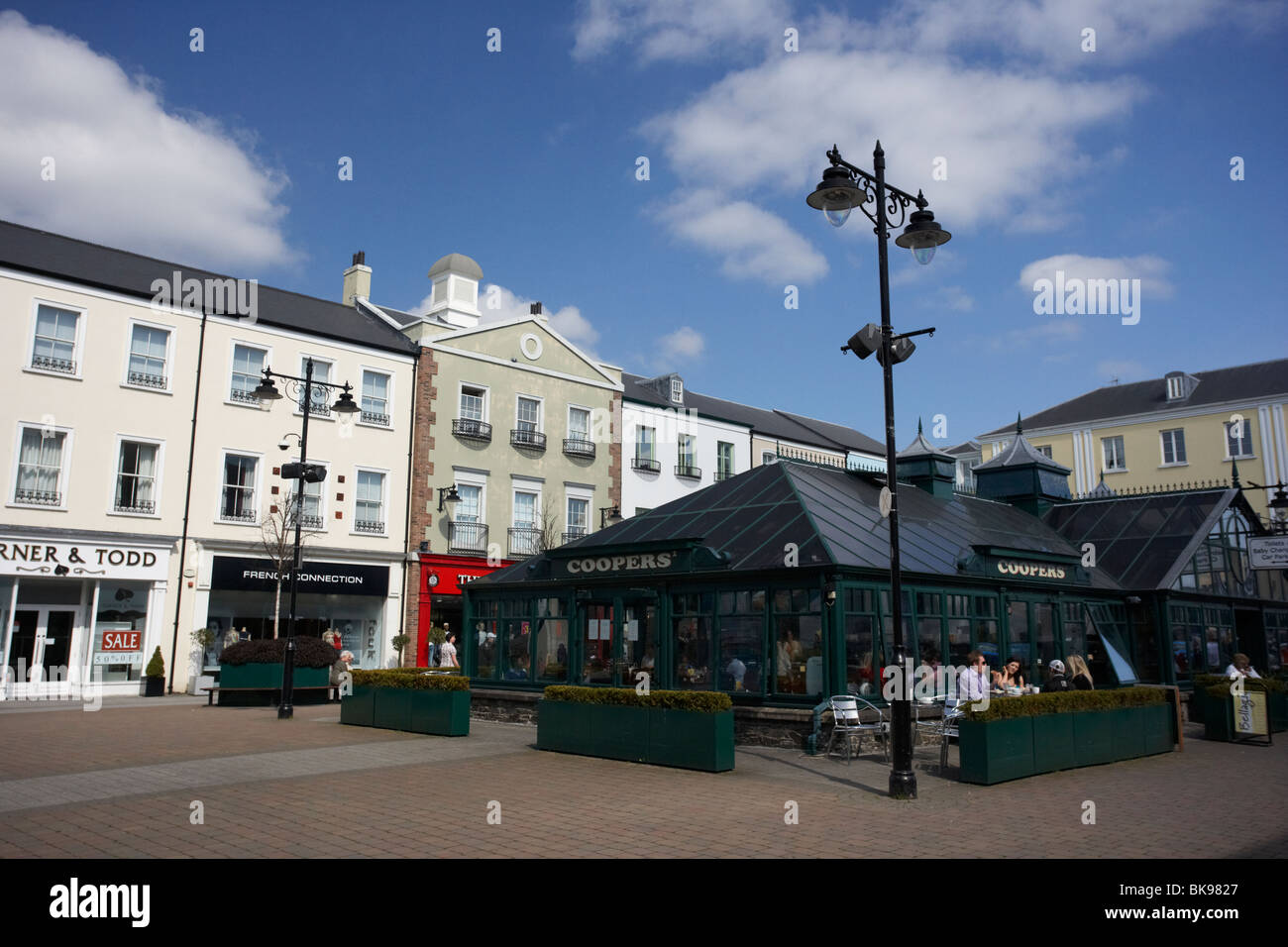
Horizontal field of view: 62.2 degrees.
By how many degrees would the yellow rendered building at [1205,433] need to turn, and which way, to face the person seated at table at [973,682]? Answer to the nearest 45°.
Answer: approximately 45° to its left

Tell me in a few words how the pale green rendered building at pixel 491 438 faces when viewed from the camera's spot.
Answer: facing the viewer and to the right of the viewer

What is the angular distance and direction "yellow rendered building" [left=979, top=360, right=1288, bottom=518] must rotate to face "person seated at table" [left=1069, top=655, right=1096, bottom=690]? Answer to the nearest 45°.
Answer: approximately 45° to its left

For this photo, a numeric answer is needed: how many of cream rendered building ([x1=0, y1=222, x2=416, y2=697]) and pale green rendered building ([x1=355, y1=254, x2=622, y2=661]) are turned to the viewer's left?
0

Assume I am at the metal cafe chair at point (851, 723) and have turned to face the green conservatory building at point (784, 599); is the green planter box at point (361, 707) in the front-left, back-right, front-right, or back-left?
front-left

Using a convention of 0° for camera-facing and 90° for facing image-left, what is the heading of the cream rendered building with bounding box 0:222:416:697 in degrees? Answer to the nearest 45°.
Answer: approximately 315°

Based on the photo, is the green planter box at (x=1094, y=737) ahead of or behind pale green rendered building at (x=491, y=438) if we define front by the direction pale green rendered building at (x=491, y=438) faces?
ahead

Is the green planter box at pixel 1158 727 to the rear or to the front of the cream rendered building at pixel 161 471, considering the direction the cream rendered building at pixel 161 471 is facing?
to the front

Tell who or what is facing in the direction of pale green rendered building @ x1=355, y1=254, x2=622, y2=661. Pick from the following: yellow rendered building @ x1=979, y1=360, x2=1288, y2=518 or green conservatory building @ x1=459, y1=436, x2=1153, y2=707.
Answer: yellow rendered building @ x1=979, y1=360, x2=1288, y2=518

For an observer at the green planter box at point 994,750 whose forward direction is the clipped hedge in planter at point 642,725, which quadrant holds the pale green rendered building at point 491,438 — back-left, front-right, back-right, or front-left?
front-right

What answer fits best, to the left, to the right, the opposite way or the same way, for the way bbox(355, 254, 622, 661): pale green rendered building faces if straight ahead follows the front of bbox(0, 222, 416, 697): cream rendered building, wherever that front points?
the same way

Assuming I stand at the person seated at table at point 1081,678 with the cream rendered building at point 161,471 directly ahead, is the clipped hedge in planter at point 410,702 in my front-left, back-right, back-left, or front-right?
front-left

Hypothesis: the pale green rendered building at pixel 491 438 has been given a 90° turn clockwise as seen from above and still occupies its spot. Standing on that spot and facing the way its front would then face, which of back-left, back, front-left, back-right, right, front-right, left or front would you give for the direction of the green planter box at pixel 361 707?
front-left

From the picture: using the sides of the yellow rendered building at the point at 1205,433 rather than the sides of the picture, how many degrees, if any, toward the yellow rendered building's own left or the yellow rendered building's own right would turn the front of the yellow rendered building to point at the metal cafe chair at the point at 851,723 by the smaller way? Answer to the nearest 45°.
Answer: approximately 45° to the yellow rendered building's own left
